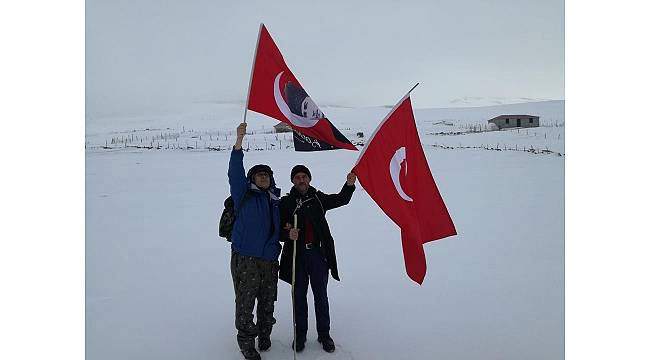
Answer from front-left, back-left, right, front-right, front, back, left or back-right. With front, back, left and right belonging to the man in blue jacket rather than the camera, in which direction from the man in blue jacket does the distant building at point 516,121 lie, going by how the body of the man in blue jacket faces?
left

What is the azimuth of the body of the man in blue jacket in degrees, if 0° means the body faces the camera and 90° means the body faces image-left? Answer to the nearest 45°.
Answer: approximately 315°

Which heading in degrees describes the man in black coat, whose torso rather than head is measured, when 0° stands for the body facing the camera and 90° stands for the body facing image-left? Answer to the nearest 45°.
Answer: approximately 0°
